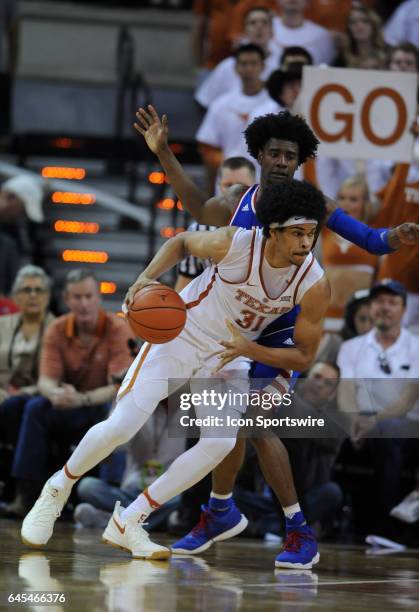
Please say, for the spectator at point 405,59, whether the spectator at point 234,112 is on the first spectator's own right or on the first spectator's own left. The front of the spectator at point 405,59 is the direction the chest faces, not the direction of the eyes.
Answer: on the first spectator's own right

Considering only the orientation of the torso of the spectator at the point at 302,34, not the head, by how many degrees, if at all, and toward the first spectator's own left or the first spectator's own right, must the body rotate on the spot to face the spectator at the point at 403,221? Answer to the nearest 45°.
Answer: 0° — they already face them

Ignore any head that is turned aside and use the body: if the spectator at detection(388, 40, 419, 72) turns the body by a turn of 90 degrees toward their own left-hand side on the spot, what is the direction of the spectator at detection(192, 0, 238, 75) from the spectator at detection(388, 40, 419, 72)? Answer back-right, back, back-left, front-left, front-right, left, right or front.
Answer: back-left

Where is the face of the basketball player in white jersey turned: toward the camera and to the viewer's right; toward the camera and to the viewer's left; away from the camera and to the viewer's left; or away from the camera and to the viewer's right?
toward the camera and to the viewer's right

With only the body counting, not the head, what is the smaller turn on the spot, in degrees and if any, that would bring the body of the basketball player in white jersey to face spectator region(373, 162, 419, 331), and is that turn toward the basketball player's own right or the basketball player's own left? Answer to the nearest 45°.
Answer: approximately 135° to the basketball player's own left

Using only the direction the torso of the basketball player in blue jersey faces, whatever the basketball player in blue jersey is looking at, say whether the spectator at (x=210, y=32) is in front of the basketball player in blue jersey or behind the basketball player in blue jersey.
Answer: behind

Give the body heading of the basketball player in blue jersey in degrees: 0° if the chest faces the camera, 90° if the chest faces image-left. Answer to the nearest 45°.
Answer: approximately 0°

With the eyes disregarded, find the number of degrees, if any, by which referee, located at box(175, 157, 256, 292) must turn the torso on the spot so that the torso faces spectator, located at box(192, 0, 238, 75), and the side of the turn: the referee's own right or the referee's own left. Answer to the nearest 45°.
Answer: approximately 180°

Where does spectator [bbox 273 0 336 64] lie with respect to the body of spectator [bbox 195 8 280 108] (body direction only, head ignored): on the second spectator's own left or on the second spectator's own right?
on the second spectator's own left

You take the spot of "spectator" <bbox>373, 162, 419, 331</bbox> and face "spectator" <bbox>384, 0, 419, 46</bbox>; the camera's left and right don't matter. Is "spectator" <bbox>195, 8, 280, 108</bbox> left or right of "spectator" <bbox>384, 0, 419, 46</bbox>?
left
